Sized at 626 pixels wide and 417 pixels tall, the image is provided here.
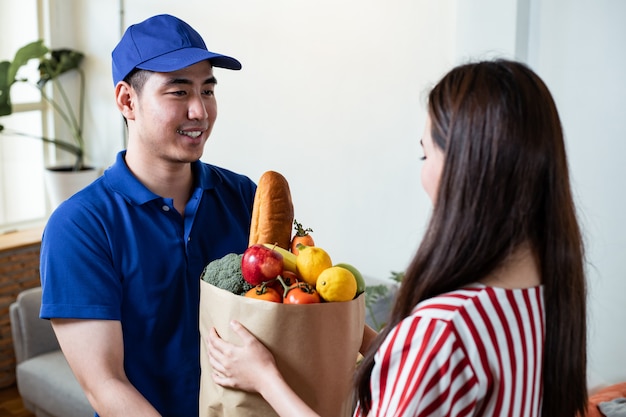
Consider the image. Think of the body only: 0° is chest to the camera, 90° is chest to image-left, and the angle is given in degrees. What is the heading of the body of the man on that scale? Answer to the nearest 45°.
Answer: approximately 315°

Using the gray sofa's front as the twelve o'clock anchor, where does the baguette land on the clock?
The baguette is roughly at 1 o'clock from the gray sofa.

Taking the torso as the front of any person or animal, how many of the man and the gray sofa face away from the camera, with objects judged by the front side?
0

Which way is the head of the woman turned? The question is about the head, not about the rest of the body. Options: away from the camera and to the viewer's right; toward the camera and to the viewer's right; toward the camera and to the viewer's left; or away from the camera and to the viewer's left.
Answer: away from the camera and to the viewer's left

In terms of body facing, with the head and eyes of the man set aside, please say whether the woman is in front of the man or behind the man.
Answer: in front

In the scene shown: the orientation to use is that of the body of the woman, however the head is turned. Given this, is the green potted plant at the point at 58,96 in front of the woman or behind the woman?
in front

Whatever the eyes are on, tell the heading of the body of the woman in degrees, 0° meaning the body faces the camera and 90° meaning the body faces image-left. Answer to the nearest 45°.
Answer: approximately 135°

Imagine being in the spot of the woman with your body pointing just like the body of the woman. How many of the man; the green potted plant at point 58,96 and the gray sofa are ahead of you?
3

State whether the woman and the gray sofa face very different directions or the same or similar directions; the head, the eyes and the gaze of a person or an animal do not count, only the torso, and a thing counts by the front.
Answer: very different directions

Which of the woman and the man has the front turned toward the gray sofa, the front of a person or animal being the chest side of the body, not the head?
the woman
